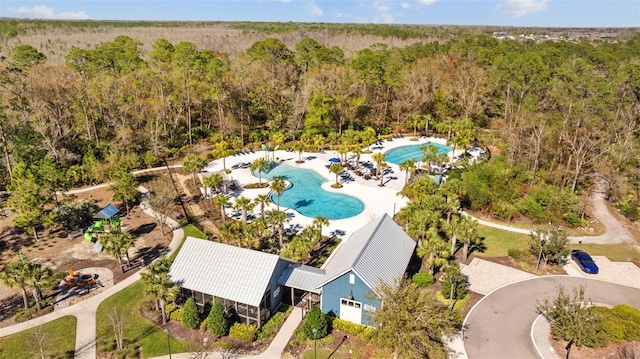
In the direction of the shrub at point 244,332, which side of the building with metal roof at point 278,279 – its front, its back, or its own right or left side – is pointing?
front

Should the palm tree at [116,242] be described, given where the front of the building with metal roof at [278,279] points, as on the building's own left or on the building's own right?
on the building's own right

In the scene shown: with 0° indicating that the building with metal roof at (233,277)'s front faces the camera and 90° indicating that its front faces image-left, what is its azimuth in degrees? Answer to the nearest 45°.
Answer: approximately 45°

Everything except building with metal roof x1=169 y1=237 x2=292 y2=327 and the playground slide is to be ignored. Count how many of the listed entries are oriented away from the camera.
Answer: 0

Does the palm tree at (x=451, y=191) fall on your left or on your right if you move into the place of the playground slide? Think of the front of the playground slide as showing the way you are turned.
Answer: on your left

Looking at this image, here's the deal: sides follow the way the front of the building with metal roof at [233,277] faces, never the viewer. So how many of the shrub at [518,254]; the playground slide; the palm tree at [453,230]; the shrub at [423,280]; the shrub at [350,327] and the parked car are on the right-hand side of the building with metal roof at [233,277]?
1

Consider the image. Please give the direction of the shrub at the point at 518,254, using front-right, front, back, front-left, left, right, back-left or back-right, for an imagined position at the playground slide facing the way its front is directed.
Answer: left

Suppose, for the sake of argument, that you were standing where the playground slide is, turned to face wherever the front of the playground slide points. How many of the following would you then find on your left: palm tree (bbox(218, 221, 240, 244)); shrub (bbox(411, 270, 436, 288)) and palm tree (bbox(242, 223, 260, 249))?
3

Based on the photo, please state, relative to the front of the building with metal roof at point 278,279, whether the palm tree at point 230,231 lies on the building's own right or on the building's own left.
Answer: on the building's own right

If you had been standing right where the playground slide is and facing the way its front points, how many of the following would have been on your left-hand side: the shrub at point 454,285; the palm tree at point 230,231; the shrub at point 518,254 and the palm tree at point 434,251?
4

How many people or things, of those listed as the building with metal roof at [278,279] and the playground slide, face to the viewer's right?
0

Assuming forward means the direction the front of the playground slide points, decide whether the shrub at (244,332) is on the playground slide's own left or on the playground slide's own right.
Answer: on the playground slide's own left

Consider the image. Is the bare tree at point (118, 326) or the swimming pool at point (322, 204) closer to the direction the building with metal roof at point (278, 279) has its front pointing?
the bare tree

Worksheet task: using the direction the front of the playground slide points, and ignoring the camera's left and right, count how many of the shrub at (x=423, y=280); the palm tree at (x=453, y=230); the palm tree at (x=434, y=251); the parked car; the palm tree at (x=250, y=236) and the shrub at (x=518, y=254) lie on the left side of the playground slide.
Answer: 6

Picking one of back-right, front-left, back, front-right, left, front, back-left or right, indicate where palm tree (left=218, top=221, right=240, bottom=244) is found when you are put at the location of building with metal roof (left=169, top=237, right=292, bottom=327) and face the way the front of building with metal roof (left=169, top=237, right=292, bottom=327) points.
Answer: back-right

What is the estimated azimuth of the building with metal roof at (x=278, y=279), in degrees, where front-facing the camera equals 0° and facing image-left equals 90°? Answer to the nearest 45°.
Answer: approximately 45°

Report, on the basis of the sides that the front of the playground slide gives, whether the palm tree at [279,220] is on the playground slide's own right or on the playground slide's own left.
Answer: on the playground slide's own left

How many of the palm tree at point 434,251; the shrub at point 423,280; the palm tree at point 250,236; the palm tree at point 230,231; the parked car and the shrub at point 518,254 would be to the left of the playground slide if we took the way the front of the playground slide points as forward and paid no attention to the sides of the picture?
6
